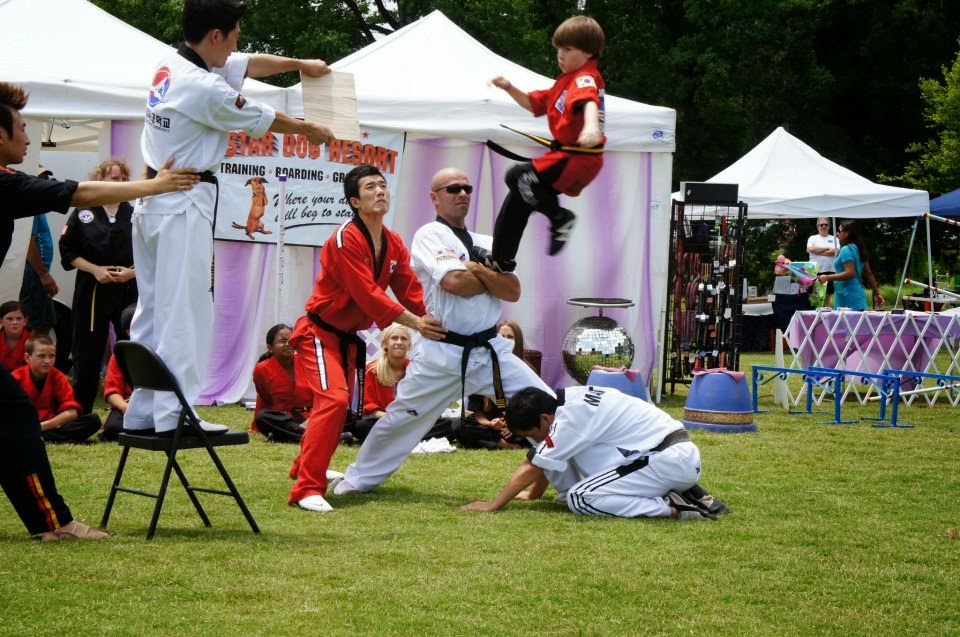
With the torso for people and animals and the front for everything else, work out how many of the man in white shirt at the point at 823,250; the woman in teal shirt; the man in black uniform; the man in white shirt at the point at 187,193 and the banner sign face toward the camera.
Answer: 2

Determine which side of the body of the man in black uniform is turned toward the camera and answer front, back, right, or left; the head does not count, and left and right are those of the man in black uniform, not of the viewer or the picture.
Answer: right

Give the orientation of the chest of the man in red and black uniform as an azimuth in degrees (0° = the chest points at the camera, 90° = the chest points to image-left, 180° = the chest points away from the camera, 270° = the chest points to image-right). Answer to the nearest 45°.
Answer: approximately 315°

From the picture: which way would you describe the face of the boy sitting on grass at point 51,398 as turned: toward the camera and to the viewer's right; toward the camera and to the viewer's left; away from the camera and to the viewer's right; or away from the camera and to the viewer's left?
toward the camera and to the viewer's right

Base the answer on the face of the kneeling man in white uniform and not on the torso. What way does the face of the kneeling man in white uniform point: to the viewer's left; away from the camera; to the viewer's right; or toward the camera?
to the viewer's left

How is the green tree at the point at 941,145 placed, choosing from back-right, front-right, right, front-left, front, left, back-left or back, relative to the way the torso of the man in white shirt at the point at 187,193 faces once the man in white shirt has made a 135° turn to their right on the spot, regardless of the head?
back-left

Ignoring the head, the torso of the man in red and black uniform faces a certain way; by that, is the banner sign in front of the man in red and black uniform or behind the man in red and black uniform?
behind

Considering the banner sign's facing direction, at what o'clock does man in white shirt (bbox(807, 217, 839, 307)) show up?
The man in white shirt is roughly at 8 o'clock from the banner sign.

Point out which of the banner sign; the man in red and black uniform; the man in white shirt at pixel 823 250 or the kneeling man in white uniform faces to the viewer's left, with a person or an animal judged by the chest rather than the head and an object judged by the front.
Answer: the kneeling man in white uniform

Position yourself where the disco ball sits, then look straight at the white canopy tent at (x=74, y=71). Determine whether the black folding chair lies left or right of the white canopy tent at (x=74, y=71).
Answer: left

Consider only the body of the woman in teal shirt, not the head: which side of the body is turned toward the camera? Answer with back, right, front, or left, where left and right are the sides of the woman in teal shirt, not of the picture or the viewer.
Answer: left

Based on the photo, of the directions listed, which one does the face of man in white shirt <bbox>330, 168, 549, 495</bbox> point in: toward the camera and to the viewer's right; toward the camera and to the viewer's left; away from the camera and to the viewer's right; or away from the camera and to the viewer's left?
toward the camera and to the viewer's right
